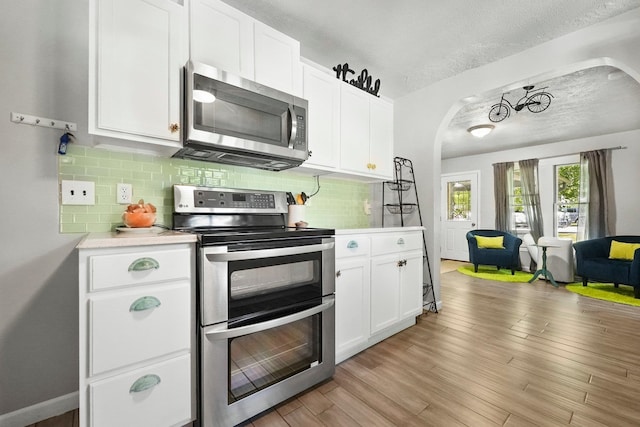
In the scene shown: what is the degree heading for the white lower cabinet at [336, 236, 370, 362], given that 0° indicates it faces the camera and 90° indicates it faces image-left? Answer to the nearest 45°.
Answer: approximately 315°

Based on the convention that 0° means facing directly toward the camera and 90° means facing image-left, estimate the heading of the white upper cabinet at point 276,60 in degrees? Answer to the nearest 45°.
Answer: approximately 315°

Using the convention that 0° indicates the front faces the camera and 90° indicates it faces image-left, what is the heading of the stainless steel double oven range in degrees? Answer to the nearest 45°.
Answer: approximately 315°
